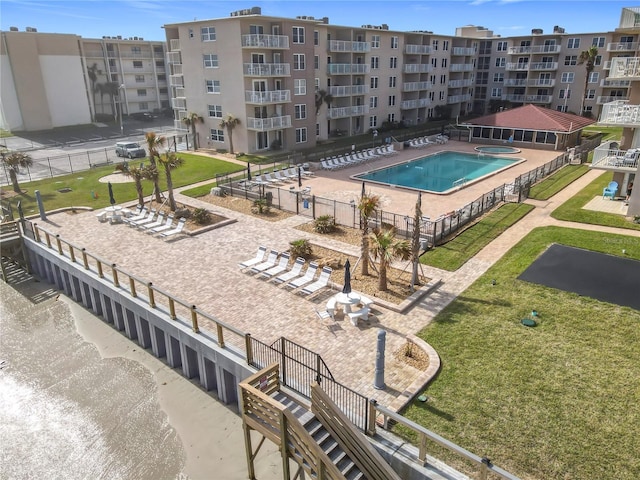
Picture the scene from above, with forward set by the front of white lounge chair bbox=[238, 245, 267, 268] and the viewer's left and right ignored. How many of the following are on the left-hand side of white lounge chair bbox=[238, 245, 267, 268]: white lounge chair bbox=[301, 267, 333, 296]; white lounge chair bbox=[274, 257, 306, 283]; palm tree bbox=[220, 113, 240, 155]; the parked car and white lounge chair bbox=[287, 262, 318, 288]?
3

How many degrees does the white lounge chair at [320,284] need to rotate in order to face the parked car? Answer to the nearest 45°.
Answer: approximately 90° to its right

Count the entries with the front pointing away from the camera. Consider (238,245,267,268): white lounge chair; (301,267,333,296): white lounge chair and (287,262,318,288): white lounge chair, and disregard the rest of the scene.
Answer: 0

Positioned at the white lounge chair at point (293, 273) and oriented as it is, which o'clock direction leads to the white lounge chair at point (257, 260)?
the white lounge chair at point (257, 260) is roughly at 3 o'clock from the white lounge chair at point (293, 273).

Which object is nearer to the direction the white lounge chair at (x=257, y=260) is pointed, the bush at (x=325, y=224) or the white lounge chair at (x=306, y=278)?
the white lounge chair

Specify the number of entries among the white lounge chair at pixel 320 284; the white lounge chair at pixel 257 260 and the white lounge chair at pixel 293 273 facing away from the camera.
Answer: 0

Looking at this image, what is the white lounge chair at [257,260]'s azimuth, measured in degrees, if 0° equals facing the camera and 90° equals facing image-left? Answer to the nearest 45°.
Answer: approximately 45°

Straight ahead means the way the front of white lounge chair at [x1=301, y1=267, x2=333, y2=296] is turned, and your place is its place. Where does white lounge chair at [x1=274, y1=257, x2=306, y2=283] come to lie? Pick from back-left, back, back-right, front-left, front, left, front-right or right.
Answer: right

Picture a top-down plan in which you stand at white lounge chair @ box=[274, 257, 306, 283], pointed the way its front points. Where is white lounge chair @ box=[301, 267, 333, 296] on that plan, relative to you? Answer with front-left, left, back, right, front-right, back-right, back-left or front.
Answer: left

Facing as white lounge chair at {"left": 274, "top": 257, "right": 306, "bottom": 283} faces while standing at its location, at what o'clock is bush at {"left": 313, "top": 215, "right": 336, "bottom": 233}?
The bush is roughly at 5 o'clock from the white lounge chair.

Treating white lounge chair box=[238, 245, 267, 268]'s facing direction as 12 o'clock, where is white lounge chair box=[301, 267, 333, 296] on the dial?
white lounge chair box=[301, 267, 333, 296] is roughly at 9 o'clock from white lounge chair box=[238, 245, 267, 268].

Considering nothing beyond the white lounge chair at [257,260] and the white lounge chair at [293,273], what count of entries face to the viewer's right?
0

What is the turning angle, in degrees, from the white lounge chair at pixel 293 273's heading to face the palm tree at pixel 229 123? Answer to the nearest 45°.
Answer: approximately 135° to its right

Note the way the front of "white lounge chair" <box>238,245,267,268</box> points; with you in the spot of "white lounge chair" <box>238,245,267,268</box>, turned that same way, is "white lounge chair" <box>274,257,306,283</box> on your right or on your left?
on your left

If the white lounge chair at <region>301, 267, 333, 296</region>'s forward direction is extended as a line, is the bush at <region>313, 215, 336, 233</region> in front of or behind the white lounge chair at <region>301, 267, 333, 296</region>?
behind
